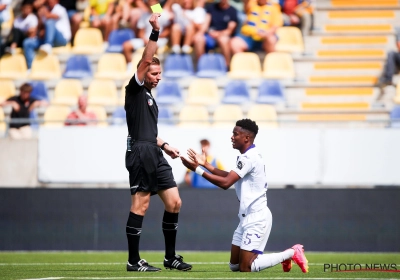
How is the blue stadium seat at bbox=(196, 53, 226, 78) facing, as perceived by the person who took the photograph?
facing the viewer

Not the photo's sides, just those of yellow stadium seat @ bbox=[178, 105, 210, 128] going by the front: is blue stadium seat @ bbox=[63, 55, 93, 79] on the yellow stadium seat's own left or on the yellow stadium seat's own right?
on the yellow stadium seat's own right

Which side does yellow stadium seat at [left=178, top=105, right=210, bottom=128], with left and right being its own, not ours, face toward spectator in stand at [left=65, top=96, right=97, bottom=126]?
right

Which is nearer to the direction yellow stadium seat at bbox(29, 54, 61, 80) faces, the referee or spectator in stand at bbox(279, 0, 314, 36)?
the referee

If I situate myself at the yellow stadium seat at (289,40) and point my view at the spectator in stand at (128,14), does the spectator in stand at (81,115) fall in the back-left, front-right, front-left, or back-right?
front-left

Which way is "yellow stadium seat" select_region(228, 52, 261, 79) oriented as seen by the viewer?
toward the camera

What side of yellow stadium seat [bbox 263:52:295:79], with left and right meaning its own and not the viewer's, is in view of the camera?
front

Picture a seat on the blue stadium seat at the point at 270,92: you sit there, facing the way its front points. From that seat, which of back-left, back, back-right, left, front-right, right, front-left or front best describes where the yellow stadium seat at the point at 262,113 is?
front

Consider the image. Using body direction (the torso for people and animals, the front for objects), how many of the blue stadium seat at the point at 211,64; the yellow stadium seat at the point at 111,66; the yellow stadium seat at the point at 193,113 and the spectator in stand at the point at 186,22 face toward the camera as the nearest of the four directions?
4

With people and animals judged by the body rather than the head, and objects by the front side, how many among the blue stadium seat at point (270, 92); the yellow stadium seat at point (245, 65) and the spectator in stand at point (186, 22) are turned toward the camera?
3

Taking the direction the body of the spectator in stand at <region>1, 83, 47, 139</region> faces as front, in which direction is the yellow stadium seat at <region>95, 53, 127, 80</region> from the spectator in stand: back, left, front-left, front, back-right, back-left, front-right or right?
back-left

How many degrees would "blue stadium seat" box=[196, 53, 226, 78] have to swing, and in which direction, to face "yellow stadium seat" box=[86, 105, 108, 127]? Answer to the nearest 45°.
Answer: approximately 45° to its right

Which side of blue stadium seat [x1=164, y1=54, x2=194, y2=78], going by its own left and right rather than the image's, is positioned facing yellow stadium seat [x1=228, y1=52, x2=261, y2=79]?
left
